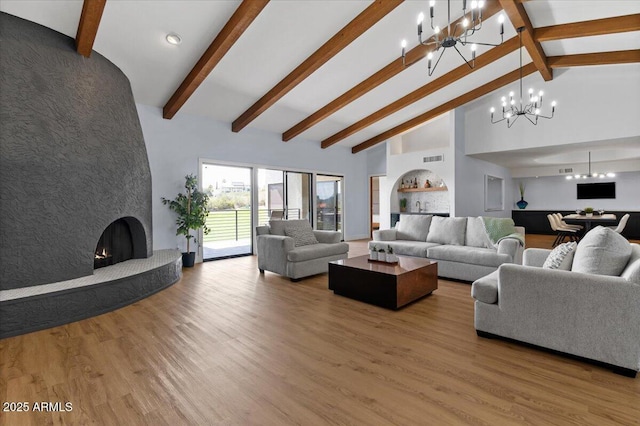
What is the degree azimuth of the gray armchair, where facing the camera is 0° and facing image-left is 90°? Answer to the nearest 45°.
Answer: approximately 315°

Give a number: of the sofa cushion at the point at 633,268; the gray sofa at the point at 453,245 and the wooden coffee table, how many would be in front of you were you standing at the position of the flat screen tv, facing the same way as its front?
3

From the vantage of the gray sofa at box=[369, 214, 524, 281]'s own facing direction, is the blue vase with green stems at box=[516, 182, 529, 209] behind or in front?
behind

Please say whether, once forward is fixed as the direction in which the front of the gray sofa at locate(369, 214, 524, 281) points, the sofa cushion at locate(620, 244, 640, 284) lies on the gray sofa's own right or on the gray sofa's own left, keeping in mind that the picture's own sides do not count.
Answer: on the gray sofa's own left

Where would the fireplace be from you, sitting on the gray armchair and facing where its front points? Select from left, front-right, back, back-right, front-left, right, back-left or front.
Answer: back-right

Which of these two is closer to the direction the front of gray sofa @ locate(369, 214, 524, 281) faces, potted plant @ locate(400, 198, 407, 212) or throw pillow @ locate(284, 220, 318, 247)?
the throw pillow

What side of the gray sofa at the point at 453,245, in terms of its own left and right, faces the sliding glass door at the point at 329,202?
right

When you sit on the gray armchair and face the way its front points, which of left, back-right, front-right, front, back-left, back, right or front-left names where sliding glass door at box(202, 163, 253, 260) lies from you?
back
